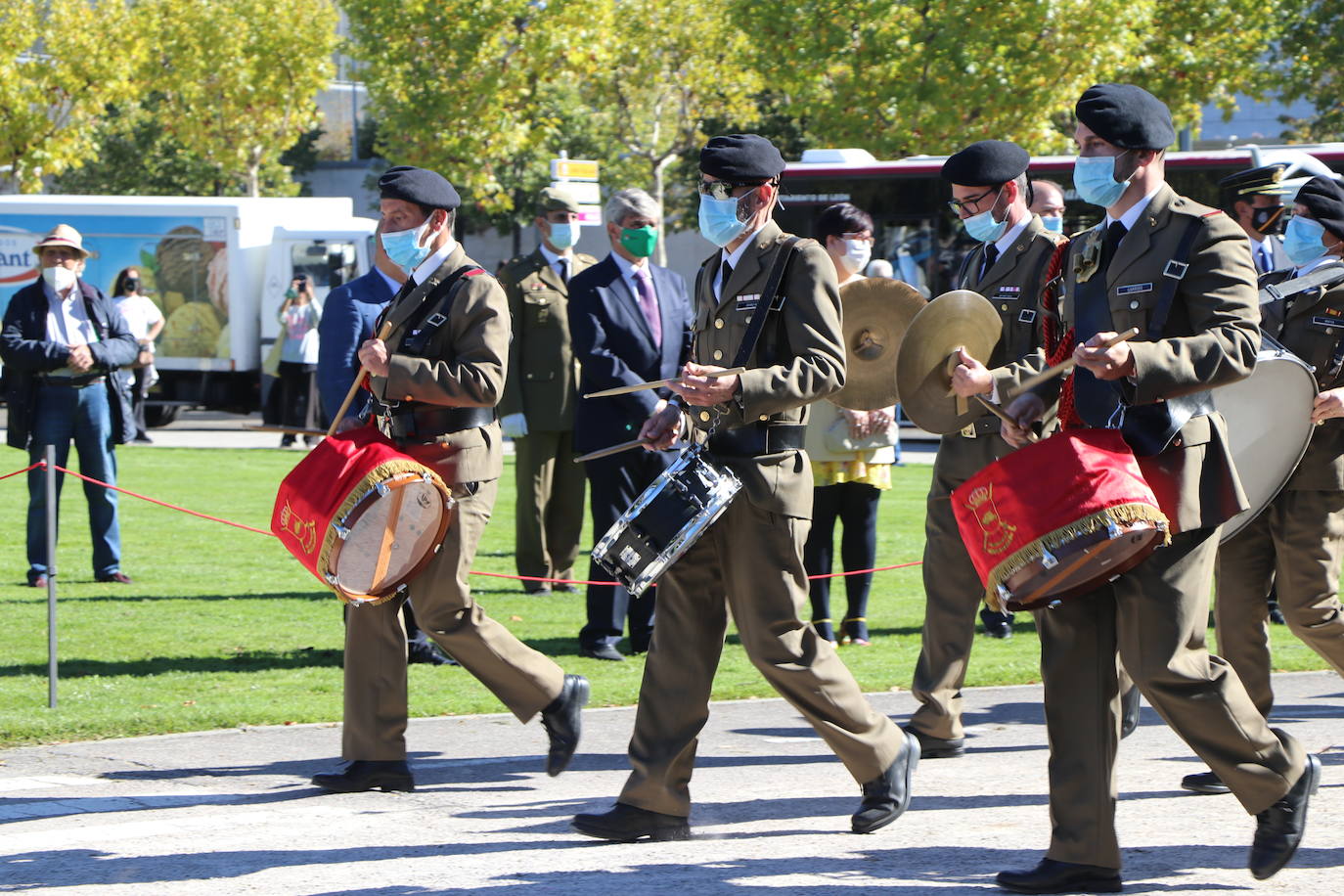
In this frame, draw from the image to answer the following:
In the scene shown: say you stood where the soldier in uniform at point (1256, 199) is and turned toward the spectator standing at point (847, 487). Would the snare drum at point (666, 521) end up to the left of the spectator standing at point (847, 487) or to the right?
left

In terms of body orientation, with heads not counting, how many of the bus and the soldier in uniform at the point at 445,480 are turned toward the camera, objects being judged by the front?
0

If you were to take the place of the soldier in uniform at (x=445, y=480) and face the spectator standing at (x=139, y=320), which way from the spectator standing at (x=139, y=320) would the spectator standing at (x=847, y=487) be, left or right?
right

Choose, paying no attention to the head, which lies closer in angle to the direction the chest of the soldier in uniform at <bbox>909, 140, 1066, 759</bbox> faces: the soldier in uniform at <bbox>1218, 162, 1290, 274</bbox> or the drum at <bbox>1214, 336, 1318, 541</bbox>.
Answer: the drum

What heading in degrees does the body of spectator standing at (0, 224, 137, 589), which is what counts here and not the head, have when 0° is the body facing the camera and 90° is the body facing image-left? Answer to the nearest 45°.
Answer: approximately 0°

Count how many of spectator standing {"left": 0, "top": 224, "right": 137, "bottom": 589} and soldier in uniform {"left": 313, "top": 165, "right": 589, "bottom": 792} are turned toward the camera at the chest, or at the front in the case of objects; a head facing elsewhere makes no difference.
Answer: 1

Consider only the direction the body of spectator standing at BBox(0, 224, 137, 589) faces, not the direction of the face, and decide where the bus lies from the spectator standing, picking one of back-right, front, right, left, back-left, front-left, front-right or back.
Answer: back-left
